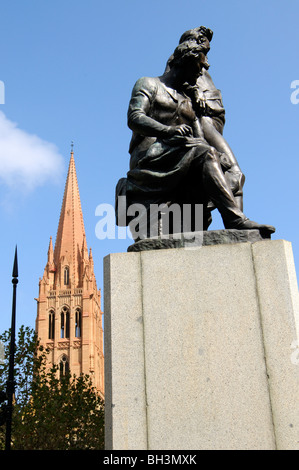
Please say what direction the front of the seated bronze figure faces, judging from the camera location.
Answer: facing the viewer and to the right of the viewer

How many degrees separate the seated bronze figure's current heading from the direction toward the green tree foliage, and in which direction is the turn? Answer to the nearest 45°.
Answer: approximately 135° to its left
